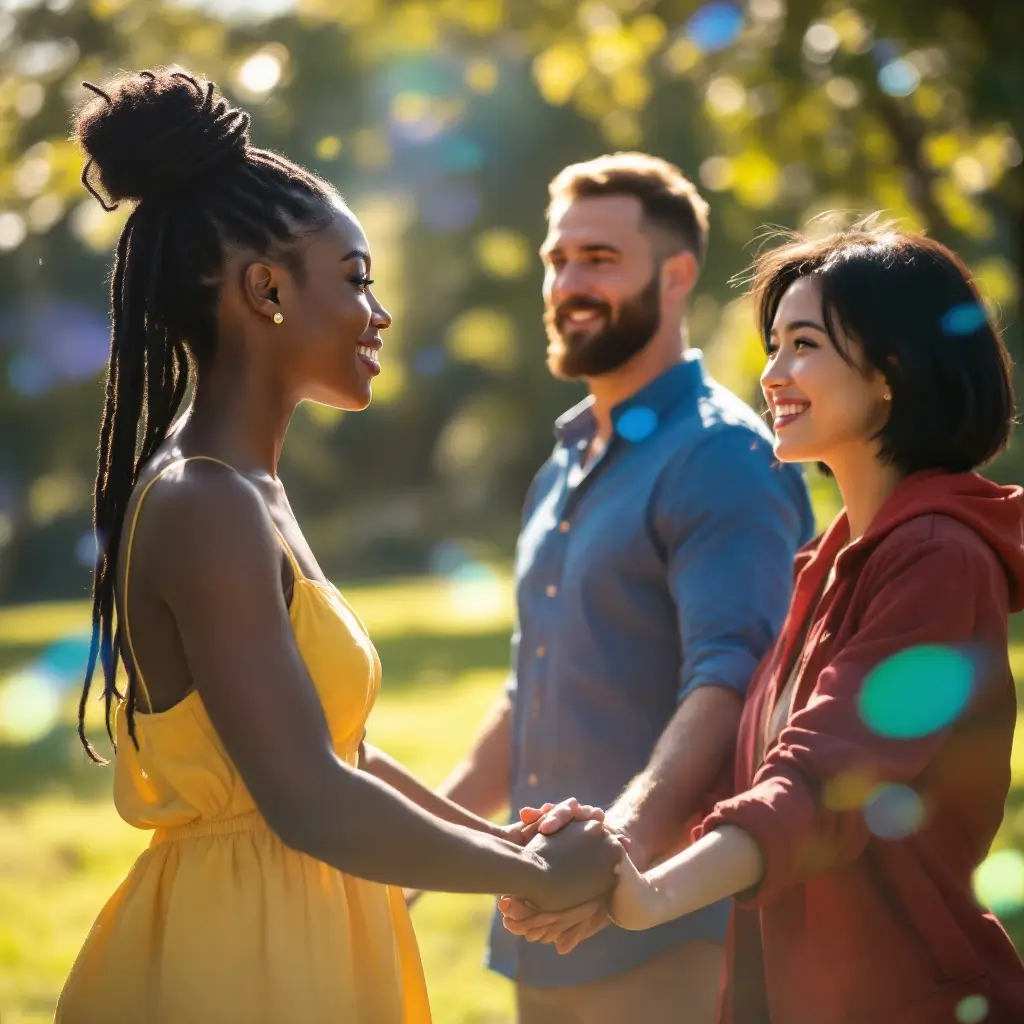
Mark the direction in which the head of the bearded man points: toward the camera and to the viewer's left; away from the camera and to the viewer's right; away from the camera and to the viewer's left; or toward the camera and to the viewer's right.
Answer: toward the camera and to the viewer's left

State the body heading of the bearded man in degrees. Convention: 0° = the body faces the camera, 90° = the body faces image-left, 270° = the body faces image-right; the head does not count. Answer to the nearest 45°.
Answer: approximately 45°

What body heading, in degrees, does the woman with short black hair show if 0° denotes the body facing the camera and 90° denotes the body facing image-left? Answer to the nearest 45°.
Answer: approximately 90°

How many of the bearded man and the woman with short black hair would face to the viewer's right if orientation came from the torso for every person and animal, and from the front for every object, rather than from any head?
0

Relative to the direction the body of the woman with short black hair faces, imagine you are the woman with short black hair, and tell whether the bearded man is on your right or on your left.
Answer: on your right

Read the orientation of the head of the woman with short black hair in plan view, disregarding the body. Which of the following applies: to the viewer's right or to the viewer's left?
to the viewer's left
